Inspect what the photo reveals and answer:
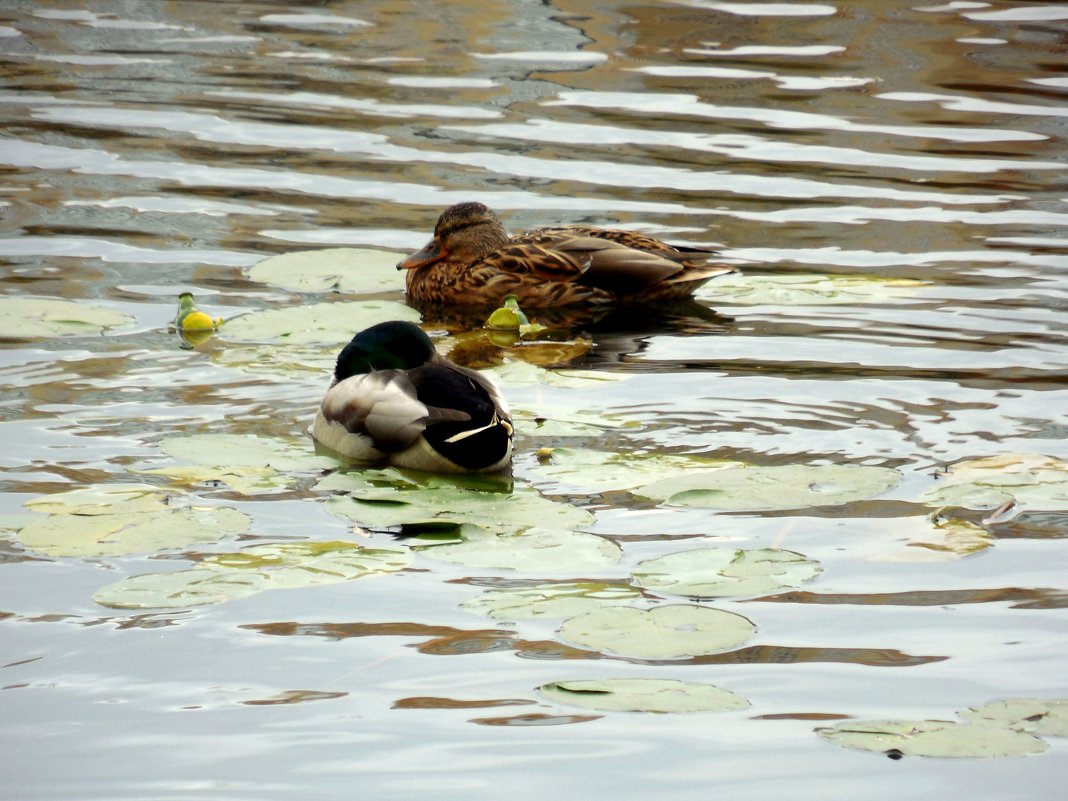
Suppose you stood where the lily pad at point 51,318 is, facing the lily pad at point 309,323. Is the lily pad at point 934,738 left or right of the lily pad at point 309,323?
right

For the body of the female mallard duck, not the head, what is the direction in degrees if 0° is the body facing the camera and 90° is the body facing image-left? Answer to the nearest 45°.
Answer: approximately 90°

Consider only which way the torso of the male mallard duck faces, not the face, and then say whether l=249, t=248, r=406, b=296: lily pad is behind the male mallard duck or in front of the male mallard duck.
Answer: in front

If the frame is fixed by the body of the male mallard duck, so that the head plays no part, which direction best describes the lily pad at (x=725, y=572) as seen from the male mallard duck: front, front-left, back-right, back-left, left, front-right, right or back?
back

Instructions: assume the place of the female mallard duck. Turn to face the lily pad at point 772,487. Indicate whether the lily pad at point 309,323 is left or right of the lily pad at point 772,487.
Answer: right

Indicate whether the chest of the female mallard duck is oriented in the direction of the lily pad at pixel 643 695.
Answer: no

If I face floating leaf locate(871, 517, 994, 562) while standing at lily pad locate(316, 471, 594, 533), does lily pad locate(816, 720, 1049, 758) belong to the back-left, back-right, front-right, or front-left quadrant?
front-right

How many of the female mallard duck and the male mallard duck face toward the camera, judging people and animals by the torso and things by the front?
0

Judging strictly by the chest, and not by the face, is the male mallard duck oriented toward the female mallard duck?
no

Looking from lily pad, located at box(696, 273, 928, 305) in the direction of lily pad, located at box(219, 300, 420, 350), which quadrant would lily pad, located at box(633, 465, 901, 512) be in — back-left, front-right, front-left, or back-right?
front-left

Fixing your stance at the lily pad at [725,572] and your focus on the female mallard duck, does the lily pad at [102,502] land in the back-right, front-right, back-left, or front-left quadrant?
front-left

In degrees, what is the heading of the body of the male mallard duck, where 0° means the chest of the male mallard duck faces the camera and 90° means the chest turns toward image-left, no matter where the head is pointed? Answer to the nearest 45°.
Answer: approximately 135°

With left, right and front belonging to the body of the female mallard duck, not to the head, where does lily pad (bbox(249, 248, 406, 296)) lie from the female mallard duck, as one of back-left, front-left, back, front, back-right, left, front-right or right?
front

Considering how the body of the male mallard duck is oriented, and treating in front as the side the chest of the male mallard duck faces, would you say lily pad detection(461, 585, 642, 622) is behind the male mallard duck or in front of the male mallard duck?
behind

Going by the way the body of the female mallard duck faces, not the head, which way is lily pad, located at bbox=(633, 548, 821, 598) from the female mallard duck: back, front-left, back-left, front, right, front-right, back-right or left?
left

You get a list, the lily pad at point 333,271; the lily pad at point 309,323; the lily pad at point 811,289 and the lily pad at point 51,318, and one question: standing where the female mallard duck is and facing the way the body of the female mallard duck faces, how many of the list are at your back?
1

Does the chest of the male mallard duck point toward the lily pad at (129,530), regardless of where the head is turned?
no

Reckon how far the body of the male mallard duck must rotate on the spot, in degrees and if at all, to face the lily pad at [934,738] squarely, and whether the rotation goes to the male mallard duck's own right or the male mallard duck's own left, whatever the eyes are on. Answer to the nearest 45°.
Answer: approximately 180°

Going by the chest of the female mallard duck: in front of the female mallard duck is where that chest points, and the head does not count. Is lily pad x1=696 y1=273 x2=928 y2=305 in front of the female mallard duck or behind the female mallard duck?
behind

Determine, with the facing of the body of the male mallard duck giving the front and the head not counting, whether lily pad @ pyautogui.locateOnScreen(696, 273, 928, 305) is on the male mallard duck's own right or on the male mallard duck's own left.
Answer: on the male mallard duck's own right
